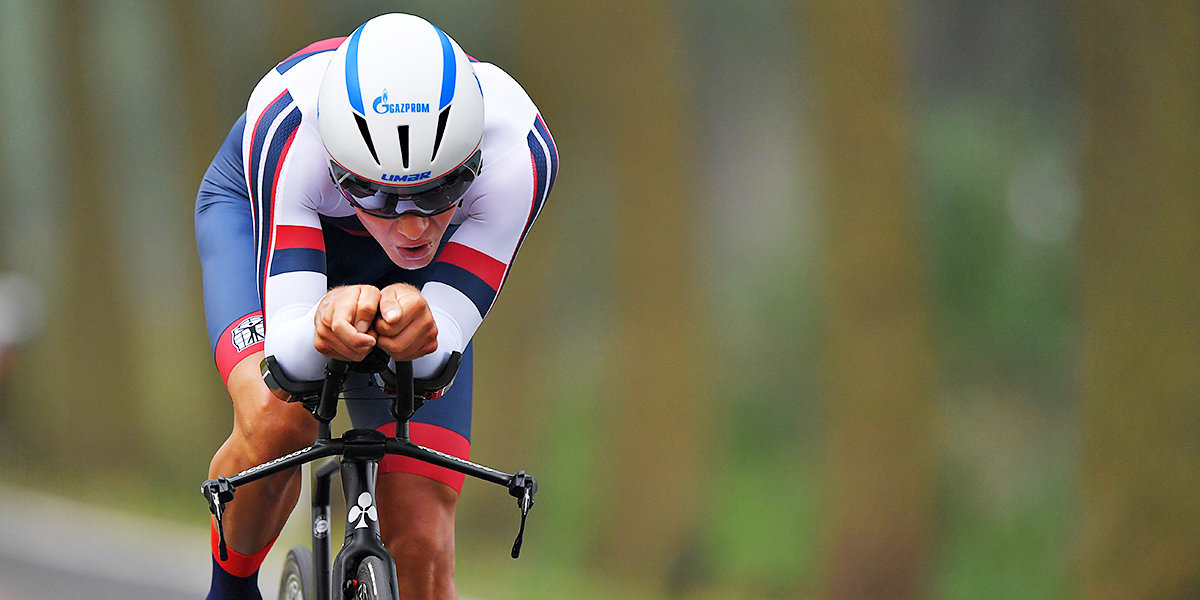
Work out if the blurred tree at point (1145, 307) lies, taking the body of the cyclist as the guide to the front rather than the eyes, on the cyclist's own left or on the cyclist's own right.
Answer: on the cyclist's own left

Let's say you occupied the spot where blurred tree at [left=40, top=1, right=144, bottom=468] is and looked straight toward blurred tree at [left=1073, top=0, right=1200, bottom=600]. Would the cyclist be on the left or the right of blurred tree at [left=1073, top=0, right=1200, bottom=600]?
right

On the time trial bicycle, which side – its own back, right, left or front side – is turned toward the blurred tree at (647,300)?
back

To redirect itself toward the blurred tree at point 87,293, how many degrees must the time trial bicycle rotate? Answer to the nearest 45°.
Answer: approximately 180°

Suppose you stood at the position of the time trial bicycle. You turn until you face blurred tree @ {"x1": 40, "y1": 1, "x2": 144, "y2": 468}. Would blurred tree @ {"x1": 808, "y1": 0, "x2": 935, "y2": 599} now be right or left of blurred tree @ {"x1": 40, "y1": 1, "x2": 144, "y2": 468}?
right

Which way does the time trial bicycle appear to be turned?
toward the camera

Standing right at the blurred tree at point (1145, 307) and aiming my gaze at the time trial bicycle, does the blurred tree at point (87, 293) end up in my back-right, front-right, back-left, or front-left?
front-right

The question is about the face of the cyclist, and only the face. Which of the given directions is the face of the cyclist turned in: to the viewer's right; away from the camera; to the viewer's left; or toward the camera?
toward the camera

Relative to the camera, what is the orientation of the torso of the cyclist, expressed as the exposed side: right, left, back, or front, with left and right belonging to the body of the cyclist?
front

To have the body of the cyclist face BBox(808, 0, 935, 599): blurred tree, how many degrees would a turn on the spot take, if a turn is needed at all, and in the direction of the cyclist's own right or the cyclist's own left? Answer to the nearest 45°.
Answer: approximately 135° to the cyclist's own left

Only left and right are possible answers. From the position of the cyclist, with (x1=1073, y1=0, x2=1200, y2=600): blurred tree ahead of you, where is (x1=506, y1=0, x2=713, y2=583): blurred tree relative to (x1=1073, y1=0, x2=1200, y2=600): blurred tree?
left

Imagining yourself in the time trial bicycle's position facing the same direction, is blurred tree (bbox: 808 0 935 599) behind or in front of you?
behind

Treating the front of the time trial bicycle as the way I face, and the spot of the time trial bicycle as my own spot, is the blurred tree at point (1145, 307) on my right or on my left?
on my left

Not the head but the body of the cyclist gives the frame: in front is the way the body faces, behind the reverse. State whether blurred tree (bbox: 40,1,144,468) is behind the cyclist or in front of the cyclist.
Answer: behind
